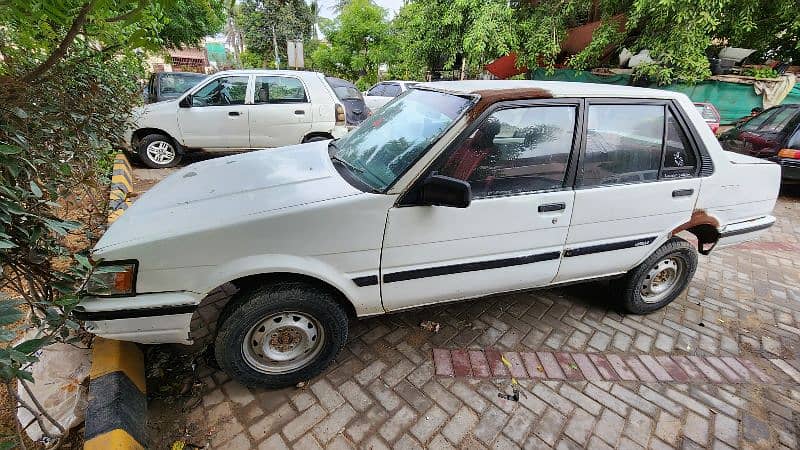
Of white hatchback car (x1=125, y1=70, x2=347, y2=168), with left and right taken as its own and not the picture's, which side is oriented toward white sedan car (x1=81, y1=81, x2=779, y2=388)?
left

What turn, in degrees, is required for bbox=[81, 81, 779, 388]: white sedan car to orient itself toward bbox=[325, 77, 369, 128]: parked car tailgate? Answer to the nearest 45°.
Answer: approximately 135° to its right

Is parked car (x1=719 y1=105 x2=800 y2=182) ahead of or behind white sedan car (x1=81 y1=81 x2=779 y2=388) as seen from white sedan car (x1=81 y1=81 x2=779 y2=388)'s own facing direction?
behind

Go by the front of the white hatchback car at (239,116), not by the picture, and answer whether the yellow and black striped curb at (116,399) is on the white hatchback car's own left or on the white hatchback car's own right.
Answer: on the white hatchback car's own left

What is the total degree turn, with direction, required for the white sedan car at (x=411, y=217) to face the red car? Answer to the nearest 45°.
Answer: approximately 180°

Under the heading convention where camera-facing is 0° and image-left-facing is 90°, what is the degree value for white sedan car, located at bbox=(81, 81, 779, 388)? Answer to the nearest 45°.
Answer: approximately 45°

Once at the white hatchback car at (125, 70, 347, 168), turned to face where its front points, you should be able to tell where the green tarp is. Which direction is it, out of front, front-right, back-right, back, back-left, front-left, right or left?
back

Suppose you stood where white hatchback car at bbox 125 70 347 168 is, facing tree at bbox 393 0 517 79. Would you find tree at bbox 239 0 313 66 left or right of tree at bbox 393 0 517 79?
left

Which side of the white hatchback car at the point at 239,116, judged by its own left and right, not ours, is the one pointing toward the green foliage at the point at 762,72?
back

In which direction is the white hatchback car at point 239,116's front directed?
to the viewer's left

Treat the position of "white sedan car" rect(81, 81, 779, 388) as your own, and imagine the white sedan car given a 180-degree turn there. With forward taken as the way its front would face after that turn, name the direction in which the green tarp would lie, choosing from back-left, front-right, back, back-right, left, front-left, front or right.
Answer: front
